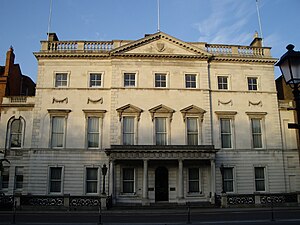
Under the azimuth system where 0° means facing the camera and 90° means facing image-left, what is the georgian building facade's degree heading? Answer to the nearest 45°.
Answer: approximately 0°

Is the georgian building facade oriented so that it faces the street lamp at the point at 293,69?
yes
